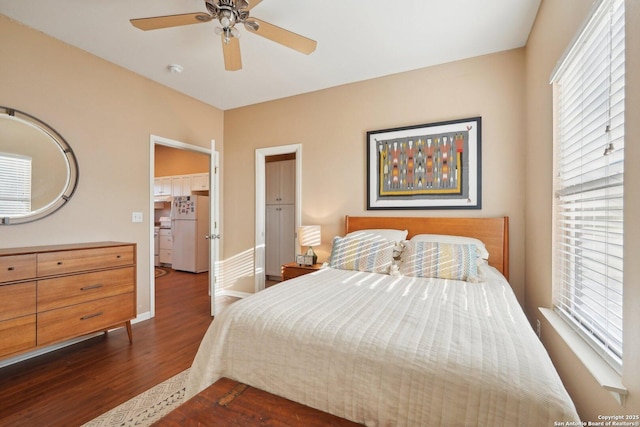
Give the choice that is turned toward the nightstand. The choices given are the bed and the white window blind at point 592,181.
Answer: the white window blind

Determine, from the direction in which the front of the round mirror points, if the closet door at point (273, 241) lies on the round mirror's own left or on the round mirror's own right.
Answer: on the round mirror's own left

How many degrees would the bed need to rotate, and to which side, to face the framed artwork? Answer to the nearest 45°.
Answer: approximately 180°

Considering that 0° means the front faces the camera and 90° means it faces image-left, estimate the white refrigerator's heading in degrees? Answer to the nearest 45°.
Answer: approximately 45°

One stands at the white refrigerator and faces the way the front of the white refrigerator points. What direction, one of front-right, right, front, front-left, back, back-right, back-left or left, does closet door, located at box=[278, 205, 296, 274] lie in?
left

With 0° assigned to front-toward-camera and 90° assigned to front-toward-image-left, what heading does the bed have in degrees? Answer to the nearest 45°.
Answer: approximately 0°

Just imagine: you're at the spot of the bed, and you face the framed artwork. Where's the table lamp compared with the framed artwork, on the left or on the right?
left

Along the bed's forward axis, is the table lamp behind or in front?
behind

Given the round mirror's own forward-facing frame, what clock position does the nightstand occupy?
The nightstand is roughly at 10 o'clock from the round mirror.

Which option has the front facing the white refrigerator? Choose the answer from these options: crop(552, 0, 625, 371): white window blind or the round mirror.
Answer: the white window blind

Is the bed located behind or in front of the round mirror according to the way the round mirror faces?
in front

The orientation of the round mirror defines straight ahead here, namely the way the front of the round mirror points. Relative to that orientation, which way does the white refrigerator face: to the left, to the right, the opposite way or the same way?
to the right
